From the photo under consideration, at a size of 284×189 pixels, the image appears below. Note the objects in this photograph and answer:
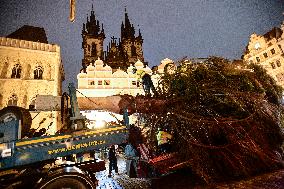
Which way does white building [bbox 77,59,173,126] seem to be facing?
toward the camera

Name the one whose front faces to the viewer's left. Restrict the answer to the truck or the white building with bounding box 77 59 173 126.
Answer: the truck

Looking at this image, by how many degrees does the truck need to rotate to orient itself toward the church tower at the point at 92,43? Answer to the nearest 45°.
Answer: approximately 90° to its right

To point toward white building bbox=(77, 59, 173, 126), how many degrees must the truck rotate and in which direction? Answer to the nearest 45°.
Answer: approximately 90° to its right

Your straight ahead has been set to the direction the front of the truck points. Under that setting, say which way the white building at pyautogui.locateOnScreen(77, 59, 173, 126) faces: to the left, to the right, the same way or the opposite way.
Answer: to the left

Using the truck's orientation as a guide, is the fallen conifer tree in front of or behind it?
behind

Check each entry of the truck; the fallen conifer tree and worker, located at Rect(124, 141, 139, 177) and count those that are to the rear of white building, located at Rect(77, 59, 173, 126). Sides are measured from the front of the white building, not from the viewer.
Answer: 0

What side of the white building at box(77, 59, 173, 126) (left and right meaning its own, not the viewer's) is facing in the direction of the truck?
front

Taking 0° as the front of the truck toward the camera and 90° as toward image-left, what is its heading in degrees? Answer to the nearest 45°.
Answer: approximately 90°

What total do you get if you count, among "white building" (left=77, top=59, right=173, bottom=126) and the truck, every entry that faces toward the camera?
1

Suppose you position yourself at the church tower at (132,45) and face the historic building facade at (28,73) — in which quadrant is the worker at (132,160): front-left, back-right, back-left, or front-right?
front-left

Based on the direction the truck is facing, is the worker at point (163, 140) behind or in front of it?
behind
